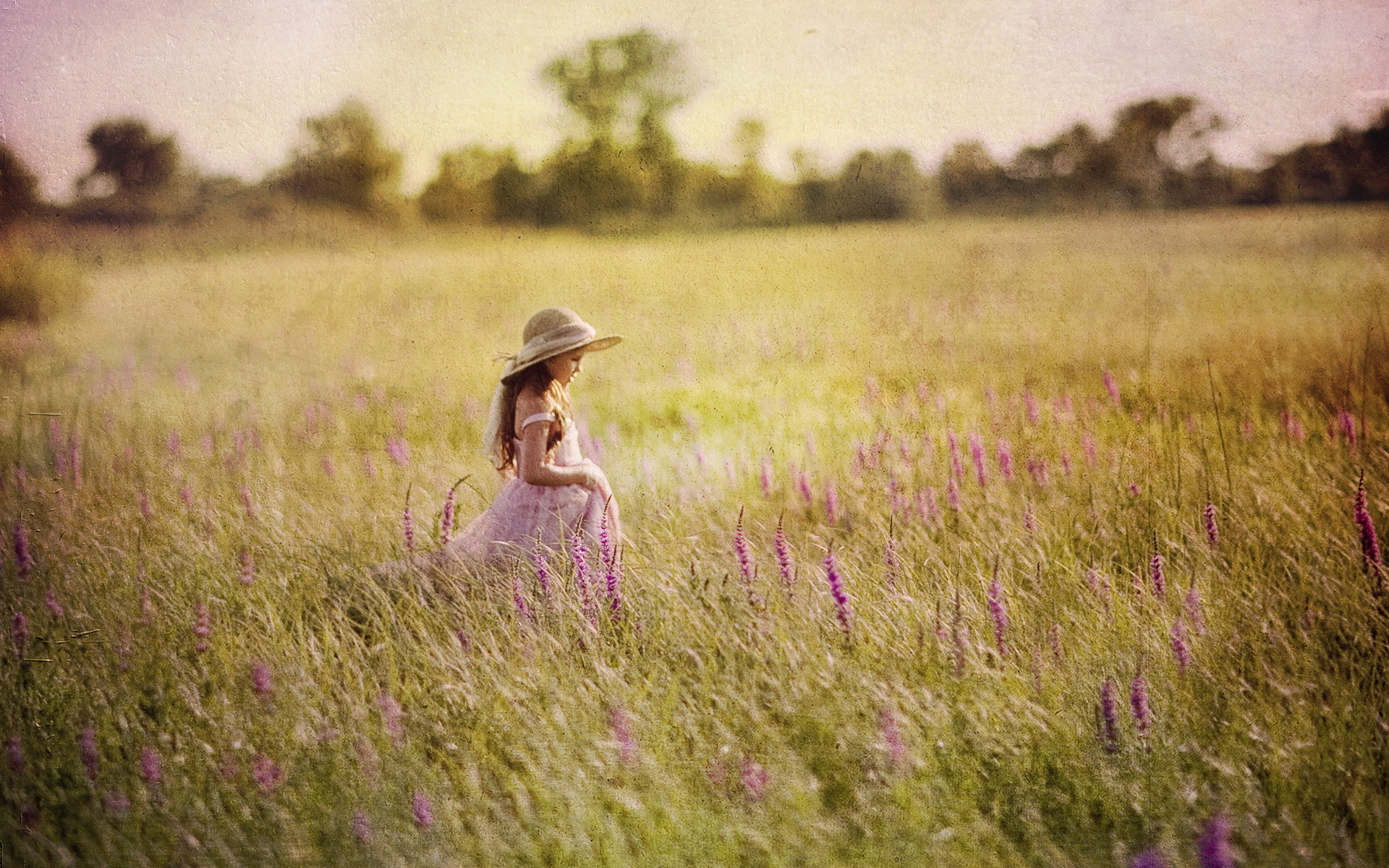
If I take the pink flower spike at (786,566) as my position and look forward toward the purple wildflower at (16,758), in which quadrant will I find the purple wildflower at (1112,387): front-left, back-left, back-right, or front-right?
back-right

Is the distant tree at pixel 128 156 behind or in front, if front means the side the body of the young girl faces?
behind

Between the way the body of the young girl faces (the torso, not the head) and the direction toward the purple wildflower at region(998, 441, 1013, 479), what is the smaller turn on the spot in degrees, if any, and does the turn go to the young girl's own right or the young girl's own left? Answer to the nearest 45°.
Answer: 0° — they already face it

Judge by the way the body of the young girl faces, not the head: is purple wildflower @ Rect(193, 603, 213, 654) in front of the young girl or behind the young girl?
behind

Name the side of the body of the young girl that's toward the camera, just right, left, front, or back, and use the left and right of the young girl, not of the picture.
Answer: right

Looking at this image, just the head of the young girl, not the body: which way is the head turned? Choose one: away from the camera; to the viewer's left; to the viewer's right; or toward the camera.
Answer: to the viewer's right
